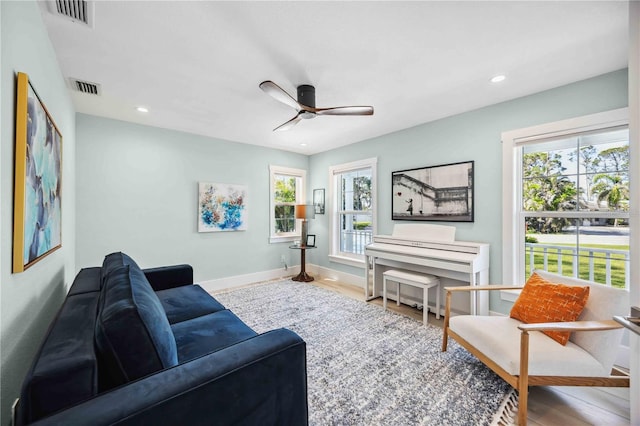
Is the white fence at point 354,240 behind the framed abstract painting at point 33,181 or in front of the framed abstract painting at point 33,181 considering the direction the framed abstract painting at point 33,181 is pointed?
in front

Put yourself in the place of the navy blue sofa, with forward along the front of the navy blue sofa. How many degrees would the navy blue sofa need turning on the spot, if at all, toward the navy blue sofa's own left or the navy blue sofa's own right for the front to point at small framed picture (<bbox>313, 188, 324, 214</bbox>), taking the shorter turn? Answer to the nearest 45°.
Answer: approximately 45° to the navy blue sofa's own left

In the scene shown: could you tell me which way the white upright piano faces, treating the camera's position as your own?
facing the viewer and to the left of the viewer

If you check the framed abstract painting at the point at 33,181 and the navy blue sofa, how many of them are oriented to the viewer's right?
2

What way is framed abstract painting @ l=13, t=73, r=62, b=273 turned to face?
to the viewer's right

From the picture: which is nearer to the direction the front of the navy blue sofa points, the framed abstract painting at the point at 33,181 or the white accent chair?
the white accent chair

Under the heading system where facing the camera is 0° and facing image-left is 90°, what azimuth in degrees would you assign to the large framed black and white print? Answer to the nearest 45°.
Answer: approximately 45°

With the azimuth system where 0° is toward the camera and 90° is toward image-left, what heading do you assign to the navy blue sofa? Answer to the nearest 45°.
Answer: approximately 270°

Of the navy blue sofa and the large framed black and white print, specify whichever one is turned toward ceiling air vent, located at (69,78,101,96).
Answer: the large framed black and white print

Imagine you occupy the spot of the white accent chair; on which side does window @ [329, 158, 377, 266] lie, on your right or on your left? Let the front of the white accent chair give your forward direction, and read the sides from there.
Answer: on your right
